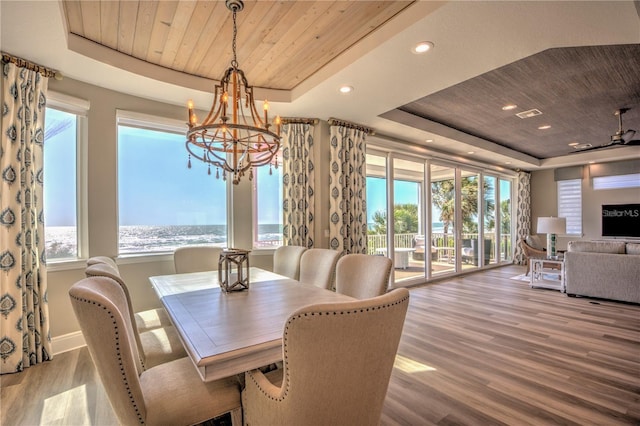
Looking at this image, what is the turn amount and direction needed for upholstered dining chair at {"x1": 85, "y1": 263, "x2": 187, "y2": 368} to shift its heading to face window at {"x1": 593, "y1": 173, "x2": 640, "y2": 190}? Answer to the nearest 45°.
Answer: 0° — it already faces it

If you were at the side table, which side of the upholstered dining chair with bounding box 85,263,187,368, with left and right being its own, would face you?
front

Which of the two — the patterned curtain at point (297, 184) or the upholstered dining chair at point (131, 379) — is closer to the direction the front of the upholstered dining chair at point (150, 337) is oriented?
the patterned curtain

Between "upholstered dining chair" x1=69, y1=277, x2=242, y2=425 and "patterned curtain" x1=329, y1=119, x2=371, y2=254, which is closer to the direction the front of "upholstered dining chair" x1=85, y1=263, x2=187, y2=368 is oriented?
the patterned curtain

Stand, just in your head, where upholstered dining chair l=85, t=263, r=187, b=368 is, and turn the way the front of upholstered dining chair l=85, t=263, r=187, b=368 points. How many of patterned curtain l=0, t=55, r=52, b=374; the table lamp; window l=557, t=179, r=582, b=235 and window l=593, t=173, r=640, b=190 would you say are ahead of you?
3

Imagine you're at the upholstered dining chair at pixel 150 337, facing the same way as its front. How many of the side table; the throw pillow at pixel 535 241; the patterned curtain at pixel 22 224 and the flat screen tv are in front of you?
3

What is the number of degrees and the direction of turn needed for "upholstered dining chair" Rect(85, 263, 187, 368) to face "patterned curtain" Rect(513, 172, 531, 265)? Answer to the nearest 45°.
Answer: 0° — it already faces it

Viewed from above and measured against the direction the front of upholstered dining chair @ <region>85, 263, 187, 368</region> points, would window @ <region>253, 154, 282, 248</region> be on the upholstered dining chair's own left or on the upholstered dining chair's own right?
on the upholstered dining chair's own left

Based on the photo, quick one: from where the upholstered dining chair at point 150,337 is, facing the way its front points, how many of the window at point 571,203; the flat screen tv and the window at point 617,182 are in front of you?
3

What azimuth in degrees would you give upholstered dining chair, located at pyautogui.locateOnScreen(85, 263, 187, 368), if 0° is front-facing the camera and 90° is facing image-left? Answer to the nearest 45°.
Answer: approximately 270°

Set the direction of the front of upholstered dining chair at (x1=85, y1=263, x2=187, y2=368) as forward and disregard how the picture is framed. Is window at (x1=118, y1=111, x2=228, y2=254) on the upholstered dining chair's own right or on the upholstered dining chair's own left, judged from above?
on the upholstered dining chair's own left

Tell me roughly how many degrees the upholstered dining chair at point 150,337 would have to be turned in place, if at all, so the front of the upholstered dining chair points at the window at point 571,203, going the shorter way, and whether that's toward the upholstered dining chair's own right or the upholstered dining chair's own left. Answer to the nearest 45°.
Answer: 0° — it already faces it

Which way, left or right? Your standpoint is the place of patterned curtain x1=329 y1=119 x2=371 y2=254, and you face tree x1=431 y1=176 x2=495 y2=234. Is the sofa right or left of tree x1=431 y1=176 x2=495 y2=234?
right

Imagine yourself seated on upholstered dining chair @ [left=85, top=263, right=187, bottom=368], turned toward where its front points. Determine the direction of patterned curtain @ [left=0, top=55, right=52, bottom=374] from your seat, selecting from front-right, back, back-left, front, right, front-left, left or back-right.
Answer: back-left
